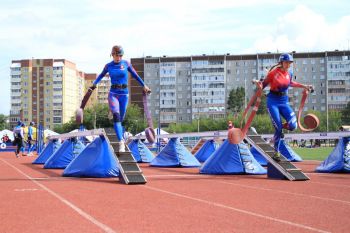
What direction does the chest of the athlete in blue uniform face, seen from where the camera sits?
toward the camera

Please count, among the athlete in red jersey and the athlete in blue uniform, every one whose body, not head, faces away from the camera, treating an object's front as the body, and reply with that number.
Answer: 0
